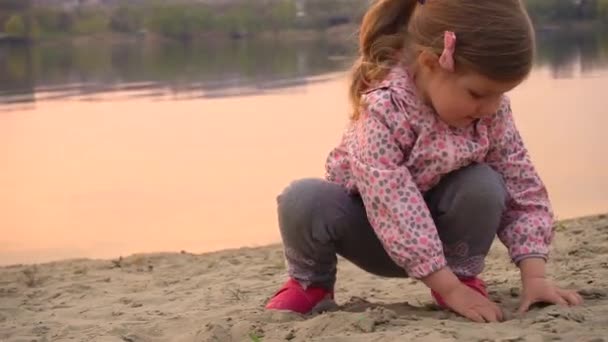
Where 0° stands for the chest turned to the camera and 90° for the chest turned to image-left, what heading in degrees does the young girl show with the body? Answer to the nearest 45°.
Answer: approximately 315°

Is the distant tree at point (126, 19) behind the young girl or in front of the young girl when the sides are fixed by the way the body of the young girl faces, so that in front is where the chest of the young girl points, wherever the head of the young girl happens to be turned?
behind

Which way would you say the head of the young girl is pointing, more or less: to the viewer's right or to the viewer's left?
to the viewer's right

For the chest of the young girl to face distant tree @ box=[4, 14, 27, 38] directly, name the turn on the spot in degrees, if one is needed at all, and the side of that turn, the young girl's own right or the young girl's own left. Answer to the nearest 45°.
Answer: approximately 180°
